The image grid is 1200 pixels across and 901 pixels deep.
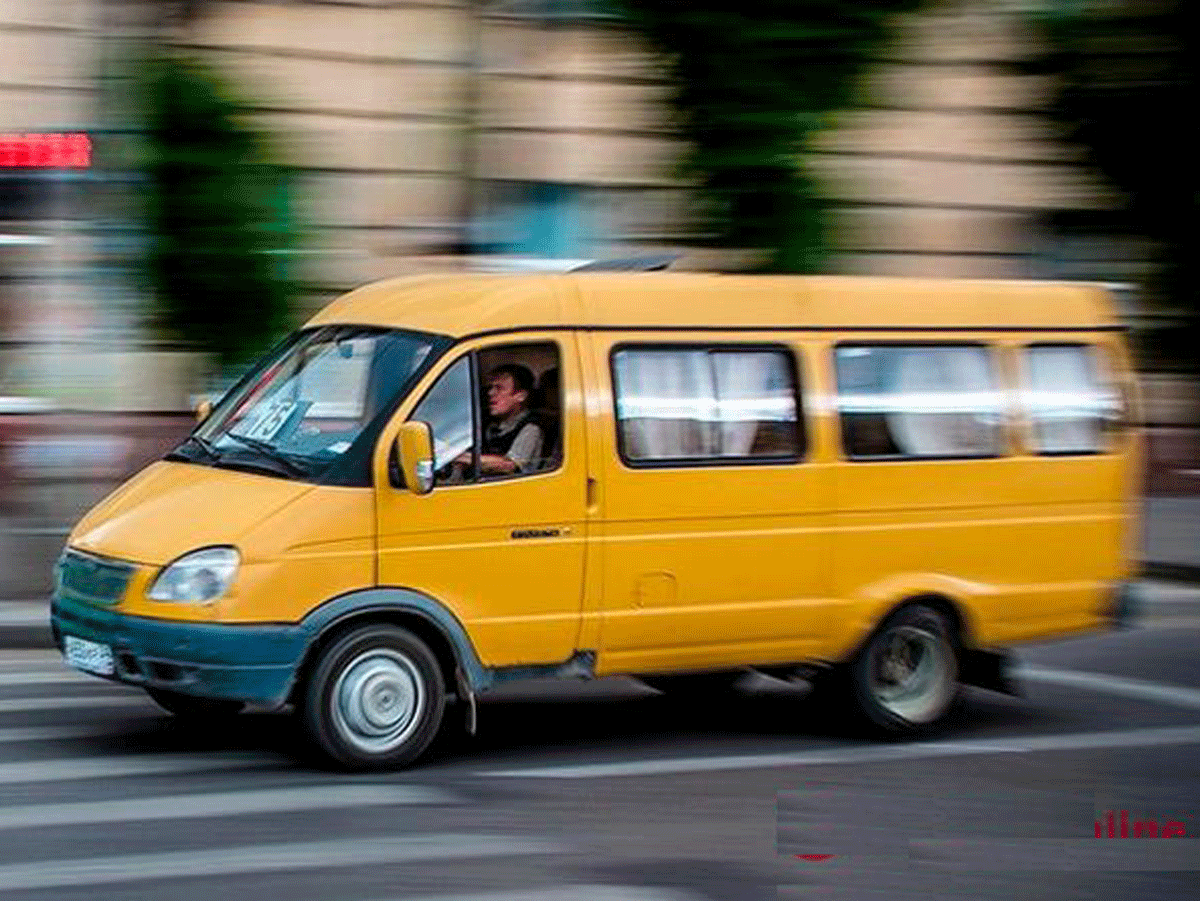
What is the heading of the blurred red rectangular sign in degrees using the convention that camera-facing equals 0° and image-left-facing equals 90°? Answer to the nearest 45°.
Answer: approximately 0°

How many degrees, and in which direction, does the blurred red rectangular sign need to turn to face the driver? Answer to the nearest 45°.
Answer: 0° — it already faces them
